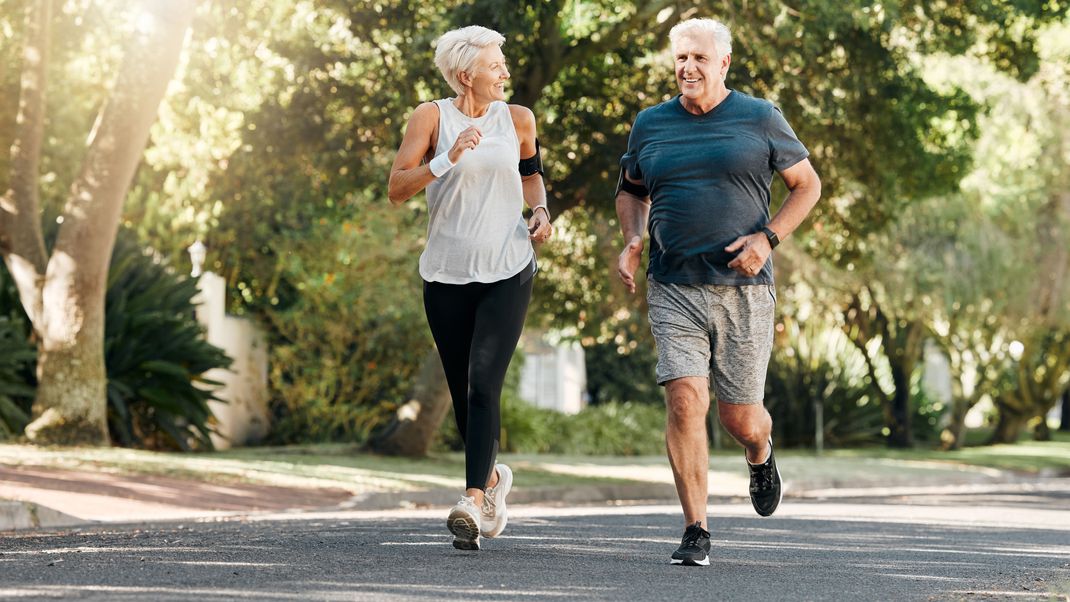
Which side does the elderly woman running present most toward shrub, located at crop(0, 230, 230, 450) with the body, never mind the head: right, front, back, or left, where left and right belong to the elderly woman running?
back

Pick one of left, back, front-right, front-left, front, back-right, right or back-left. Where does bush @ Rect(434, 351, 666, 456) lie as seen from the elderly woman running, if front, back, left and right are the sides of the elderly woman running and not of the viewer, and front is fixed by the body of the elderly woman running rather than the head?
back

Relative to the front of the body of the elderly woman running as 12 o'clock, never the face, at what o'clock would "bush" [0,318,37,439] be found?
The bush is roughly at 5 o'clock from the elderly woman running.

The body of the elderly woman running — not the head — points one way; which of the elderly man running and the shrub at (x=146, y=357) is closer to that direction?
the elderly man running

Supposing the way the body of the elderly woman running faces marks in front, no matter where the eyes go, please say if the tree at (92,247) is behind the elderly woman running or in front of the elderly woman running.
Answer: behind

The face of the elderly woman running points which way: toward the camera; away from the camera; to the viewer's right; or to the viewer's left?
to the viewer's right

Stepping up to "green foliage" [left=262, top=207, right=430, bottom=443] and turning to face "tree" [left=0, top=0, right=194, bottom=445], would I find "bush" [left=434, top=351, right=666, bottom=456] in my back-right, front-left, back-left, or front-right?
back-left

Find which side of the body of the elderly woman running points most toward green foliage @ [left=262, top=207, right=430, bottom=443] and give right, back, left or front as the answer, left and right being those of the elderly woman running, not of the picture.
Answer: back

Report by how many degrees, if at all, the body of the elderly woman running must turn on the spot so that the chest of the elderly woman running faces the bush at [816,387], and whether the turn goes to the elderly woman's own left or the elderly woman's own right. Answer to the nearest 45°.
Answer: approximately 180°

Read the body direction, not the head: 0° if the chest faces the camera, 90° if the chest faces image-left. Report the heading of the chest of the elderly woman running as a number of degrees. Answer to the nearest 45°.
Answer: approximately 0°
